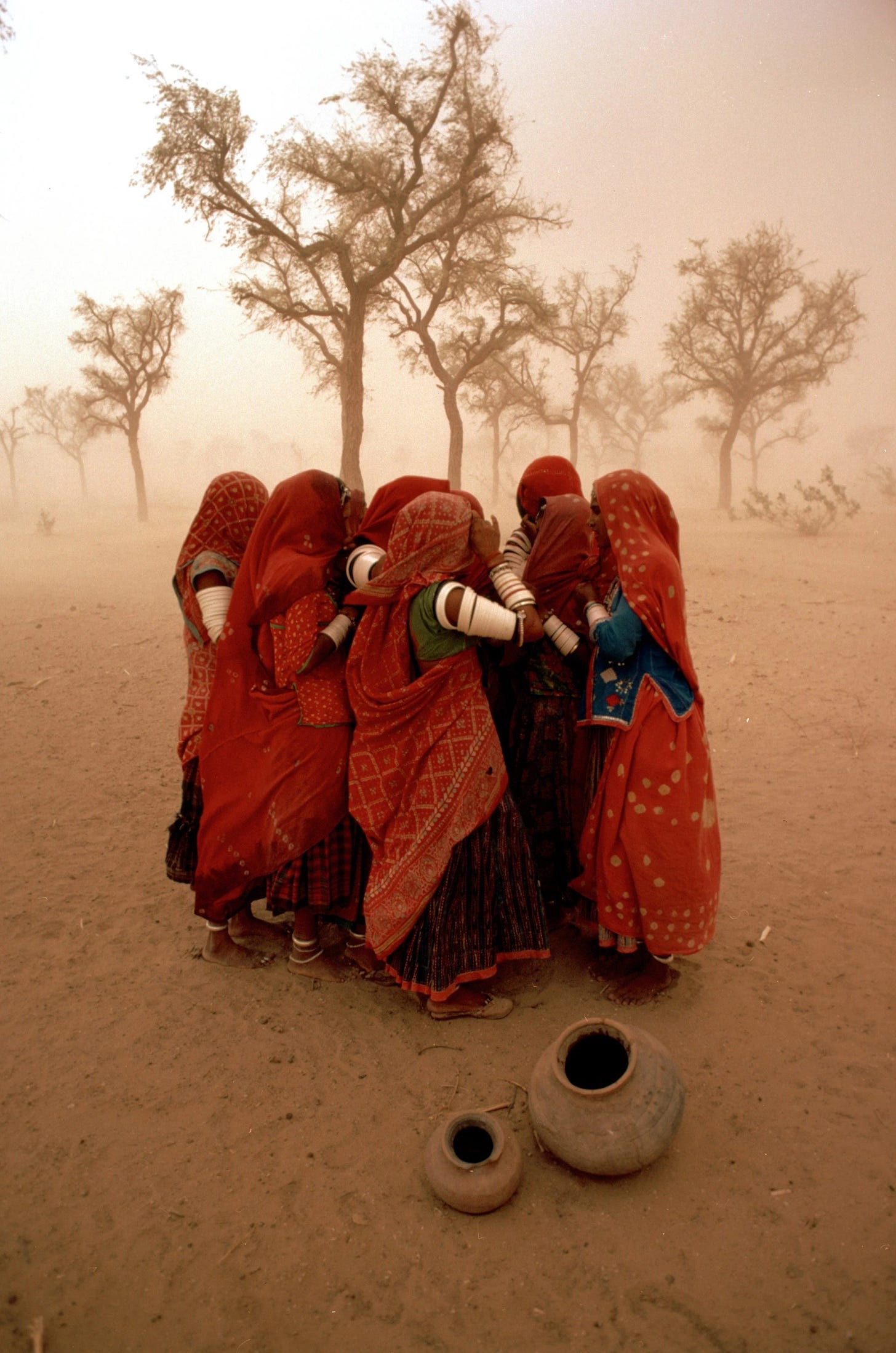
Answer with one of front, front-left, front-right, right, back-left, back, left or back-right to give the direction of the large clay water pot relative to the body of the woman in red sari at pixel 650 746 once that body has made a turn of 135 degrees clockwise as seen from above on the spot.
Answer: back-right

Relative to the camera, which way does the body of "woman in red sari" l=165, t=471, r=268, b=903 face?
to the viewer's right

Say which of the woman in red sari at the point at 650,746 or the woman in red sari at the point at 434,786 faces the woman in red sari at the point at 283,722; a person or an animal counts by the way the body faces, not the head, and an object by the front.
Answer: the woman in red sari at the point at 650,746

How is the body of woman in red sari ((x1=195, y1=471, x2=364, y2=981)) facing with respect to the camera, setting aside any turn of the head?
to the viewer's right

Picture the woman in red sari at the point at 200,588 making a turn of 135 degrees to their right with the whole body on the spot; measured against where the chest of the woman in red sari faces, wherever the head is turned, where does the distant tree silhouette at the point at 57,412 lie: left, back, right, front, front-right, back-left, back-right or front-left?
back-right

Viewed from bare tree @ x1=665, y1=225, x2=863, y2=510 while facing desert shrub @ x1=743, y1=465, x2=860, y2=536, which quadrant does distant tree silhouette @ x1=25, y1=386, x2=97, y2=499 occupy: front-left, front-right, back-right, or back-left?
back-right

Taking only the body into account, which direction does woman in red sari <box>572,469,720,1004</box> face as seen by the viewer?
to the viewer's left
